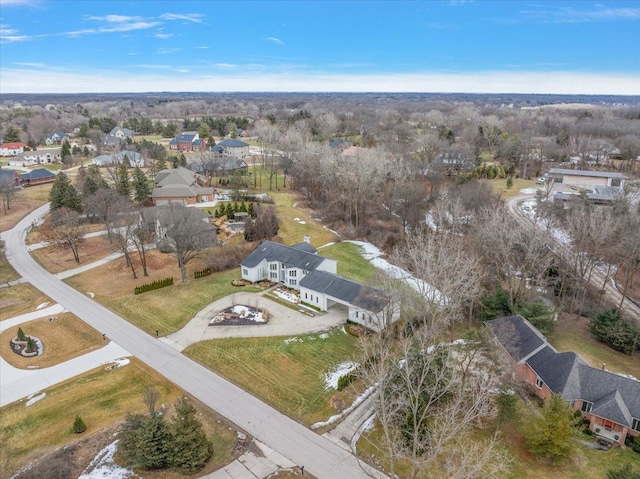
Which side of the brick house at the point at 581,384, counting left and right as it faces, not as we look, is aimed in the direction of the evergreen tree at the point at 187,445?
front

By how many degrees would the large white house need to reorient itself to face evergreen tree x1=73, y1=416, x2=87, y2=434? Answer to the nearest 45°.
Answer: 0° — it already faces it

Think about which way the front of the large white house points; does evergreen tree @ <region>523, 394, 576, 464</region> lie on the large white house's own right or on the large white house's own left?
on the large white house's own left

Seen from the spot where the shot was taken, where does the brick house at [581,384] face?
facing the viewer and to the left of the viewer

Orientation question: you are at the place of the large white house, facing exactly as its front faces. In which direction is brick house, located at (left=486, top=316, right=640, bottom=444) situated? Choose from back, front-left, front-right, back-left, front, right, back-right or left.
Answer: left

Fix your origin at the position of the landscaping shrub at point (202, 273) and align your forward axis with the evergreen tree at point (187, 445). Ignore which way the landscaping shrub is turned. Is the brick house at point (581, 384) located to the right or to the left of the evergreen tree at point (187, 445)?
left

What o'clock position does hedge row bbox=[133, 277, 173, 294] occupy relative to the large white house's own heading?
The hedge row is roughly at 2 o'clock from the large white house.

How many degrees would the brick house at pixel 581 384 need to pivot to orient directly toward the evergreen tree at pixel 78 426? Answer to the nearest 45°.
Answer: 0° — it already faces it

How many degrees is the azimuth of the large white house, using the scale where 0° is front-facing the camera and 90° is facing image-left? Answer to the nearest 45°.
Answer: approximately 45°

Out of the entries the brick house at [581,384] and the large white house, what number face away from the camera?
0
